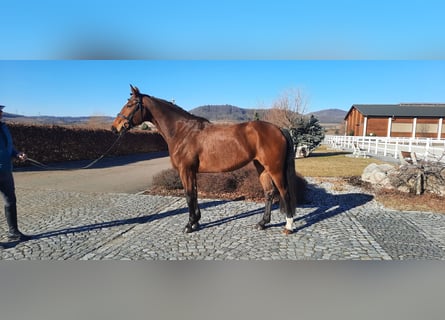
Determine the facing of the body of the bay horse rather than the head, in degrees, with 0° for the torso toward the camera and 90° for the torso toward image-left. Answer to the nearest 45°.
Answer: approximately 90°

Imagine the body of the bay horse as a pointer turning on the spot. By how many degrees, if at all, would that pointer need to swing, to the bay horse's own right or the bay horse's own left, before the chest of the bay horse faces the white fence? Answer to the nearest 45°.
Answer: approximately 135° to the bay horse's own right

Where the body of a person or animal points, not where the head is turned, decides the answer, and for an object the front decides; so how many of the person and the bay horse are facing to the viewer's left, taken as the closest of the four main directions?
1

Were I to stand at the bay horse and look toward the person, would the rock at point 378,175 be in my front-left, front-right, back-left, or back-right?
back-right

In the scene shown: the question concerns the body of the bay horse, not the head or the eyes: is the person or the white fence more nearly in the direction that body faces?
the person

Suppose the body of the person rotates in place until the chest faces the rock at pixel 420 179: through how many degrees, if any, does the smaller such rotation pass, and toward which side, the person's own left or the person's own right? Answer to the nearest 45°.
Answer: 0° — they already face it

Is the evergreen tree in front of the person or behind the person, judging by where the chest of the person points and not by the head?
in front

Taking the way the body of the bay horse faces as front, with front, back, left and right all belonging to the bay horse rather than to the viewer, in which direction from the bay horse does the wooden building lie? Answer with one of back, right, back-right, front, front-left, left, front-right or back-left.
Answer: back-right

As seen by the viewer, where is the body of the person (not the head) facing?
to the viewer's right
